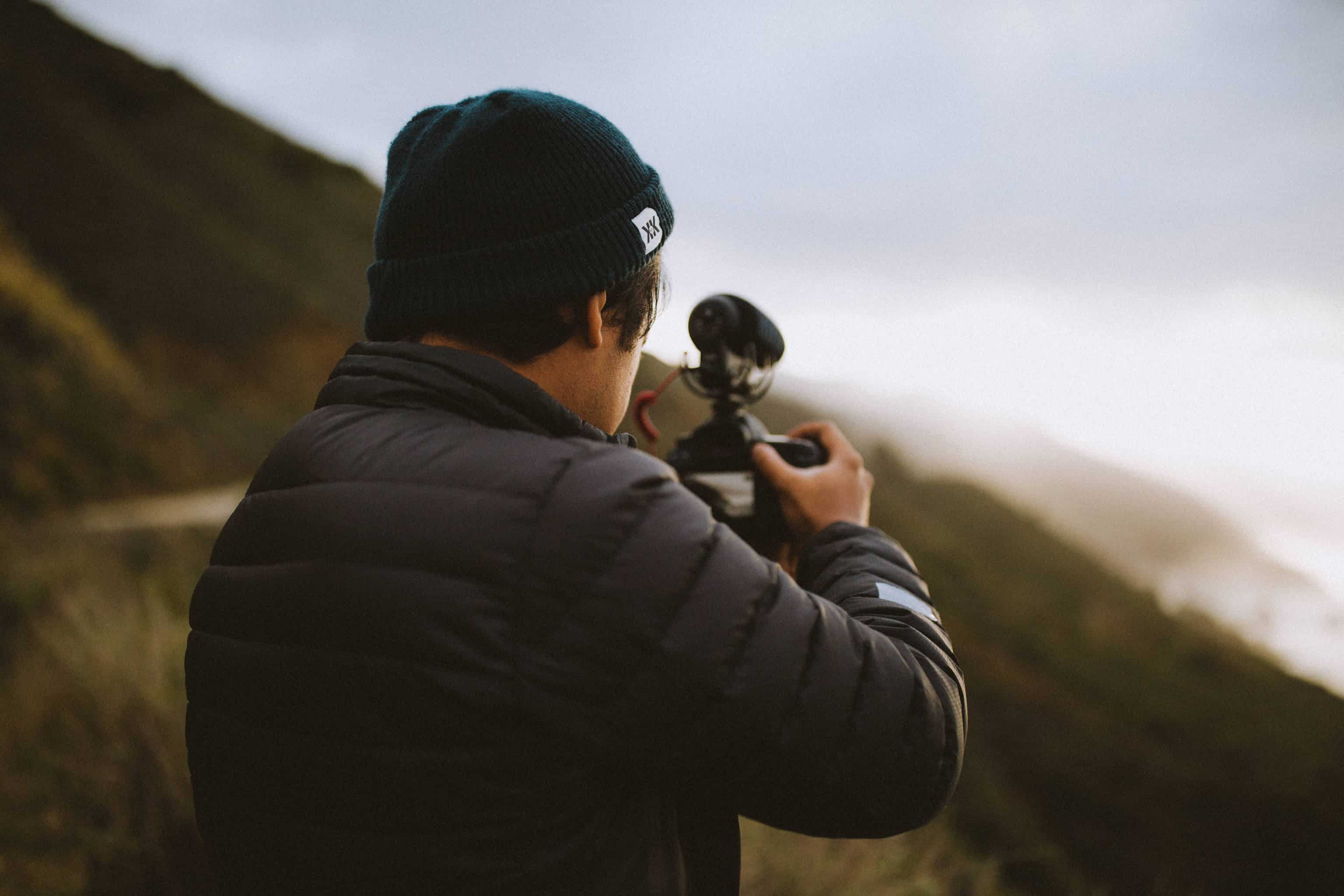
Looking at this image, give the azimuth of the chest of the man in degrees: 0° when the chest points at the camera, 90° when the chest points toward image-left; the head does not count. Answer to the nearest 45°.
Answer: approximately 225°

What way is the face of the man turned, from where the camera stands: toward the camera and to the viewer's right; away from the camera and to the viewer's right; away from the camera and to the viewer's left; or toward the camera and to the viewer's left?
away from the camera and to the viewer's right
